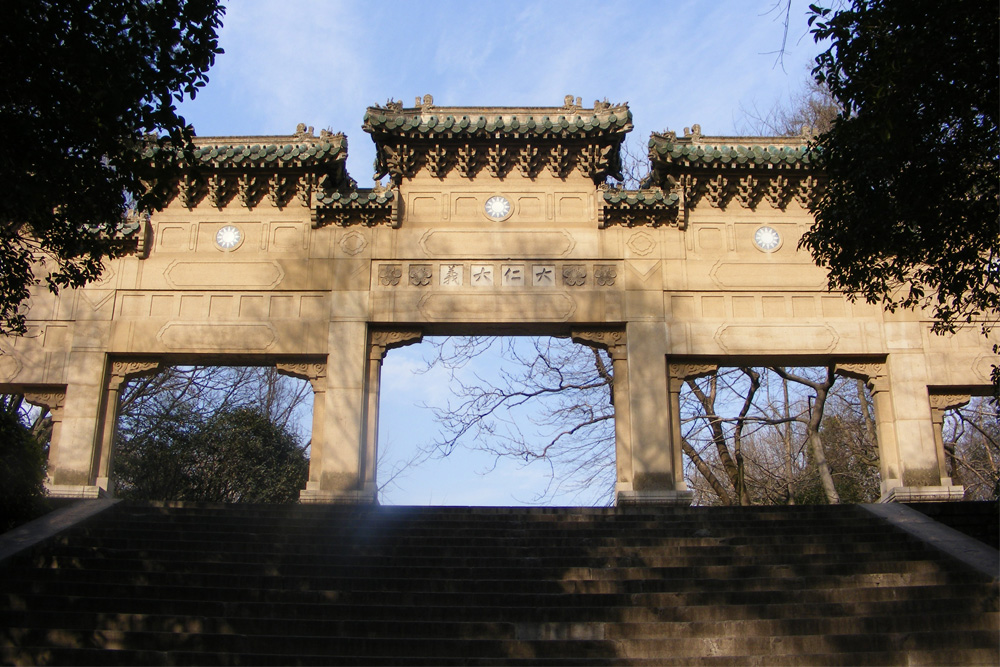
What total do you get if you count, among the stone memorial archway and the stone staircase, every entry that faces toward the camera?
2

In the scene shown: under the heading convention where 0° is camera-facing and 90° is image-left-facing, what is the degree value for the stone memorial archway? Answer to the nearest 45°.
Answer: approximately 0°

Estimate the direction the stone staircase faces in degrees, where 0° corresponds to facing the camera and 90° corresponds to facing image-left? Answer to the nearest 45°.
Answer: approximately 0°
